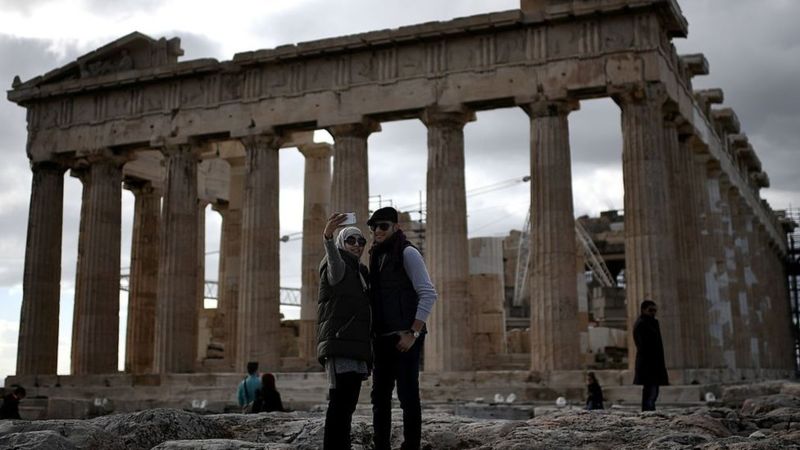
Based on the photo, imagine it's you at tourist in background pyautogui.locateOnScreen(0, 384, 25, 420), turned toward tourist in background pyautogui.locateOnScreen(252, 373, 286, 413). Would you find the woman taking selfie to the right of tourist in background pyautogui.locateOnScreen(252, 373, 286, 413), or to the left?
right

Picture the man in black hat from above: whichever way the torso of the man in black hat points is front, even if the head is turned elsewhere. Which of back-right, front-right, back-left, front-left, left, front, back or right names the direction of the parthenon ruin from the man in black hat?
back-right

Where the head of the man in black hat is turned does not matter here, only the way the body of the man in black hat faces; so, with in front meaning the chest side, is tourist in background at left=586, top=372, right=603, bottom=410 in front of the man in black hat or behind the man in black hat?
behind

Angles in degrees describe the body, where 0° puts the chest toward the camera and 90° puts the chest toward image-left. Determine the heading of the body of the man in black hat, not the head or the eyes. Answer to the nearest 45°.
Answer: approximately 45°

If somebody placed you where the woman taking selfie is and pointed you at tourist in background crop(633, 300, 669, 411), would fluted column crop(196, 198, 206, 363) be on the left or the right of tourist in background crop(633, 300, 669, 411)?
left

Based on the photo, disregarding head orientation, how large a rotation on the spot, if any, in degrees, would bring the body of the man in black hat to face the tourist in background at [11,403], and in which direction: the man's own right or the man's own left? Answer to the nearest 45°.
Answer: approximately 90° to the man's own right

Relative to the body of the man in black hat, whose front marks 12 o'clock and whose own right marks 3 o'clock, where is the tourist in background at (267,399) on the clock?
The tourist in background is roughly at 4 o'clock from the man in black hat.
